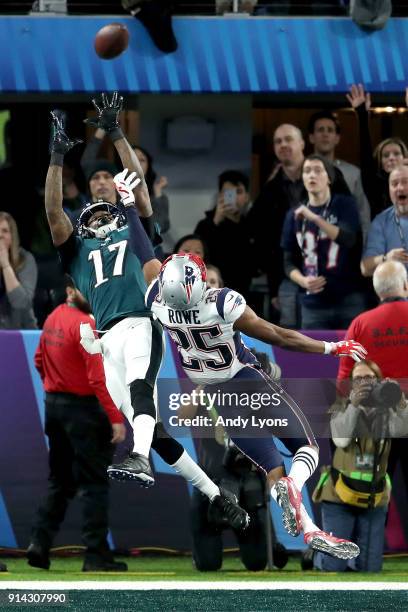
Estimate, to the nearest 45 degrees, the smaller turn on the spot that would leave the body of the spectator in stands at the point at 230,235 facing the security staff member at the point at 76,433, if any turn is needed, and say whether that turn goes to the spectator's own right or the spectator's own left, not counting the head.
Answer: approximately 45° to the spectator's own right

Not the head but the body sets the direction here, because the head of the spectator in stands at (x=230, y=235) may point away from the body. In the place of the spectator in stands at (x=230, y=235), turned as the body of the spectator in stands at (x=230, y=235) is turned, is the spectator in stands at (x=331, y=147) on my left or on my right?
on my left

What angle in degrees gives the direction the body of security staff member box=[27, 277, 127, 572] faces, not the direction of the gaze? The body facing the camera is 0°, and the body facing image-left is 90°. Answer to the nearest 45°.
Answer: approximately 225°
